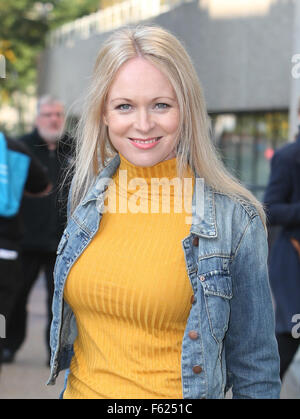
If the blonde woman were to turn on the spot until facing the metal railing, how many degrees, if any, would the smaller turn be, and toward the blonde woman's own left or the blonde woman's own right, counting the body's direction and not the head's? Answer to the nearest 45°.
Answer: approximately 135° to the blonde woman's own right

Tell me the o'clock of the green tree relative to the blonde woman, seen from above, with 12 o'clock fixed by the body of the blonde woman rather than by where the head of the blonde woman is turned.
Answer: The green tree is roughly at 4 o'clock from the blonde woman.

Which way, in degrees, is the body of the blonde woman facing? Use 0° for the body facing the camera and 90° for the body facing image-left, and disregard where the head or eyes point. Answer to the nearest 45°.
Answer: approximately 45°

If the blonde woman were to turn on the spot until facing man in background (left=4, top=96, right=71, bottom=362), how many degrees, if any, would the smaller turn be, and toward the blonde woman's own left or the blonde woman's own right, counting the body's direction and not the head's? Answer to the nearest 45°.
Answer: approximately 135° to the blonde woman's own right
